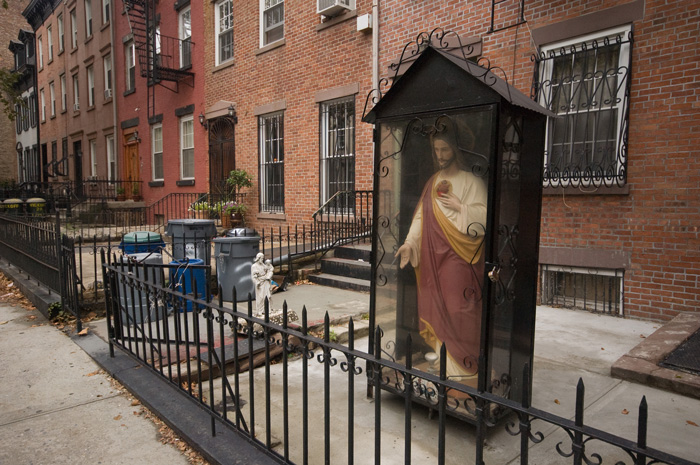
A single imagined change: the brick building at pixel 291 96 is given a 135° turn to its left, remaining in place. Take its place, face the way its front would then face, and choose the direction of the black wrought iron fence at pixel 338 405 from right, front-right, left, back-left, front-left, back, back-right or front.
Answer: right

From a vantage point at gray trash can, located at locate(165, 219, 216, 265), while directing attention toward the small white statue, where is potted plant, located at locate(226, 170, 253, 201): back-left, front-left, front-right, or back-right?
back-left

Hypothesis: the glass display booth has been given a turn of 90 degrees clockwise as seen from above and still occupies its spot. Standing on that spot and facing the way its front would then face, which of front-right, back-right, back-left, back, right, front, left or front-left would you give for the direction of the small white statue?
front

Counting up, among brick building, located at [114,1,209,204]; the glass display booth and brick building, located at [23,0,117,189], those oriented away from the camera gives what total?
0

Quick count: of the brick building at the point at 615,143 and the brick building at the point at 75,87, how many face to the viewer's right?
0

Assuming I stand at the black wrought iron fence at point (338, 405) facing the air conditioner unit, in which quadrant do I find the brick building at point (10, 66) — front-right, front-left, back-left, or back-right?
front-left

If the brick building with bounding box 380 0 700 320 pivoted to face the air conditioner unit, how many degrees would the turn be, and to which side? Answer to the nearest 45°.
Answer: approximately 90° to its right

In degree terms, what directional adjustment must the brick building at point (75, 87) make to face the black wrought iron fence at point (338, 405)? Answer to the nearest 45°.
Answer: approximately 45° to its left

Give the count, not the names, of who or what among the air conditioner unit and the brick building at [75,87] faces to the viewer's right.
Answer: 0

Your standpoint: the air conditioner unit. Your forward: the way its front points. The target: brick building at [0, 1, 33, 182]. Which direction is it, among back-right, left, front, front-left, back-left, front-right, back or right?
right

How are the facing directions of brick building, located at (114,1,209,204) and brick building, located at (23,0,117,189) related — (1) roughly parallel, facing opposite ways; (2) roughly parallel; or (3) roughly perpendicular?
roughly parallel

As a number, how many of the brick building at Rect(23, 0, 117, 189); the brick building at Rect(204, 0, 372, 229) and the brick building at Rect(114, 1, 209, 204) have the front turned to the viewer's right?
0

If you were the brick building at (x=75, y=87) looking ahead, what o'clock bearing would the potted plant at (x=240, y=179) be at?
The potted plant is roughly at 10 o'clock from the brick building.

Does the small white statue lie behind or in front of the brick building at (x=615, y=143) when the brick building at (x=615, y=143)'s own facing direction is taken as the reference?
in front

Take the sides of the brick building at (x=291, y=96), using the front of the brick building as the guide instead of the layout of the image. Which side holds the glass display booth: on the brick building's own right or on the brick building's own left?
on the brick building's own left

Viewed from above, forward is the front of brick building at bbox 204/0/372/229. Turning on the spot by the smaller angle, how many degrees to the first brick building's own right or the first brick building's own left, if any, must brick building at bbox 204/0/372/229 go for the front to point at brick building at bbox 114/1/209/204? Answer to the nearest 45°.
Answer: approximately 90° to the first brick building's own right

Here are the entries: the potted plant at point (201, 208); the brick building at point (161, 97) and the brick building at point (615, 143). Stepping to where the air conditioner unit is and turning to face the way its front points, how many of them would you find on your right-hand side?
2

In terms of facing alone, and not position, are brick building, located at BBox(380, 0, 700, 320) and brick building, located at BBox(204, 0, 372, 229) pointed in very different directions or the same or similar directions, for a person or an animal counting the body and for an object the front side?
same or similar directions

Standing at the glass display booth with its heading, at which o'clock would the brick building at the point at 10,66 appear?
The brick building is roughly at 3 o'clock from the glass display booth.

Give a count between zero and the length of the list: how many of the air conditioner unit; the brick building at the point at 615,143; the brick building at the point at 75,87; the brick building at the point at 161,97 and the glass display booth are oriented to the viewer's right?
0
